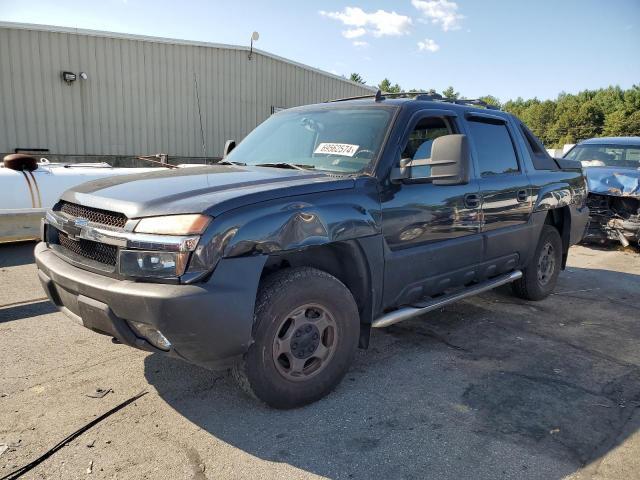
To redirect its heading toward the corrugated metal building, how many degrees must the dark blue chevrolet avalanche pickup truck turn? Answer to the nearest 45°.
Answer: approximately 90° to its right

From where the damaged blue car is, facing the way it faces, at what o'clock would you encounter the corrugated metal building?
The corrugated metal building is roughly at 3 o'clock from the damaged blue car.

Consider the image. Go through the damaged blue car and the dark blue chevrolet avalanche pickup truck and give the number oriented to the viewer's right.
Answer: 0

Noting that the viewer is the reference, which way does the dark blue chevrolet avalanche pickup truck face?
facing the viewer and to the left of the viewer

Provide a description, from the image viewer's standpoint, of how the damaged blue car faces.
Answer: facing the viewer

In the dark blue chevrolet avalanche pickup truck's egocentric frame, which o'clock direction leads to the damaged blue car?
The damaged blue car is roughly at 6 o'clock from the dark blue chevrolet avalanche pickup truck.

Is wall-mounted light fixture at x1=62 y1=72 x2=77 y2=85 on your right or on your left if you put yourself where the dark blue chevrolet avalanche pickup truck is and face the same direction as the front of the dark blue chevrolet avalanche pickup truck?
on your right

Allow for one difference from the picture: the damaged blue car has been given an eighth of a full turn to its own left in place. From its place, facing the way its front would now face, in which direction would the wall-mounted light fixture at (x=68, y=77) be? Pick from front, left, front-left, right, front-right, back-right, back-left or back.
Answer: back-right
